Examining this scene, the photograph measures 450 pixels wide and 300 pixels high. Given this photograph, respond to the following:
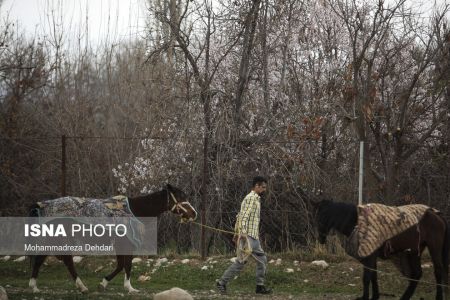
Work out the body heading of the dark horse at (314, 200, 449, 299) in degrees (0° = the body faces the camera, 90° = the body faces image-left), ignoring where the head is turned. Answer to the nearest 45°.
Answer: approximately 90°

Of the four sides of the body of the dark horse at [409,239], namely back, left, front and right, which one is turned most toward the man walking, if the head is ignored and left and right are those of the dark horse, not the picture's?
front
